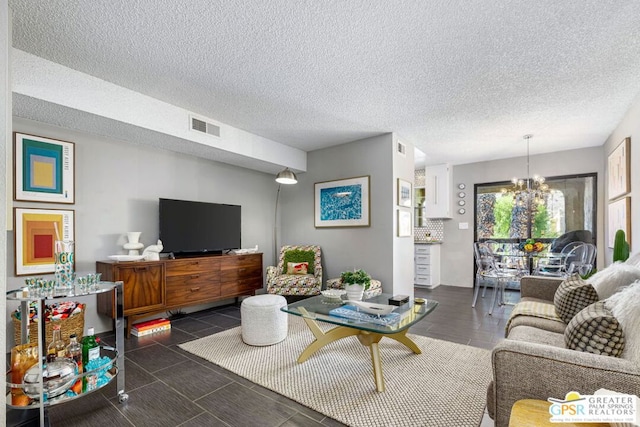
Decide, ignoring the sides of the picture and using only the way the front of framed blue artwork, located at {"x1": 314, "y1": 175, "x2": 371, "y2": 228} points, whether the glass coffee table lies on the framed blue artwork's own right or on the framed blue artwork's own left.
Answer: on the framed blue artwork's own left

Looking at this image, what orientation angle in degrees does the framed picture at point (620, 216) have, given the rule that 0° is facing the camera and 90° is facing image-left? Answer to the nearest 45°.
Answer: approximately 45°

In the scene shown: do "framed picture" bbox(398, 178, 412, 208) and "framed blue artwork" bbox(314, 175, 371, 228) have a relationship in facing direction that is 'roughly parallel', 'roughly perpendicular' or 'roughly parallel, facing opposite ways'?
roughly perpendicular

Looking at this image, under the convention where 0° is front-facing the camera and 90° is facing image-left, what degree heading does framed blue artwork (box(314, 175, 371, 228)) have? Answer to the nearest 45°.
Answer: approximately 45°
